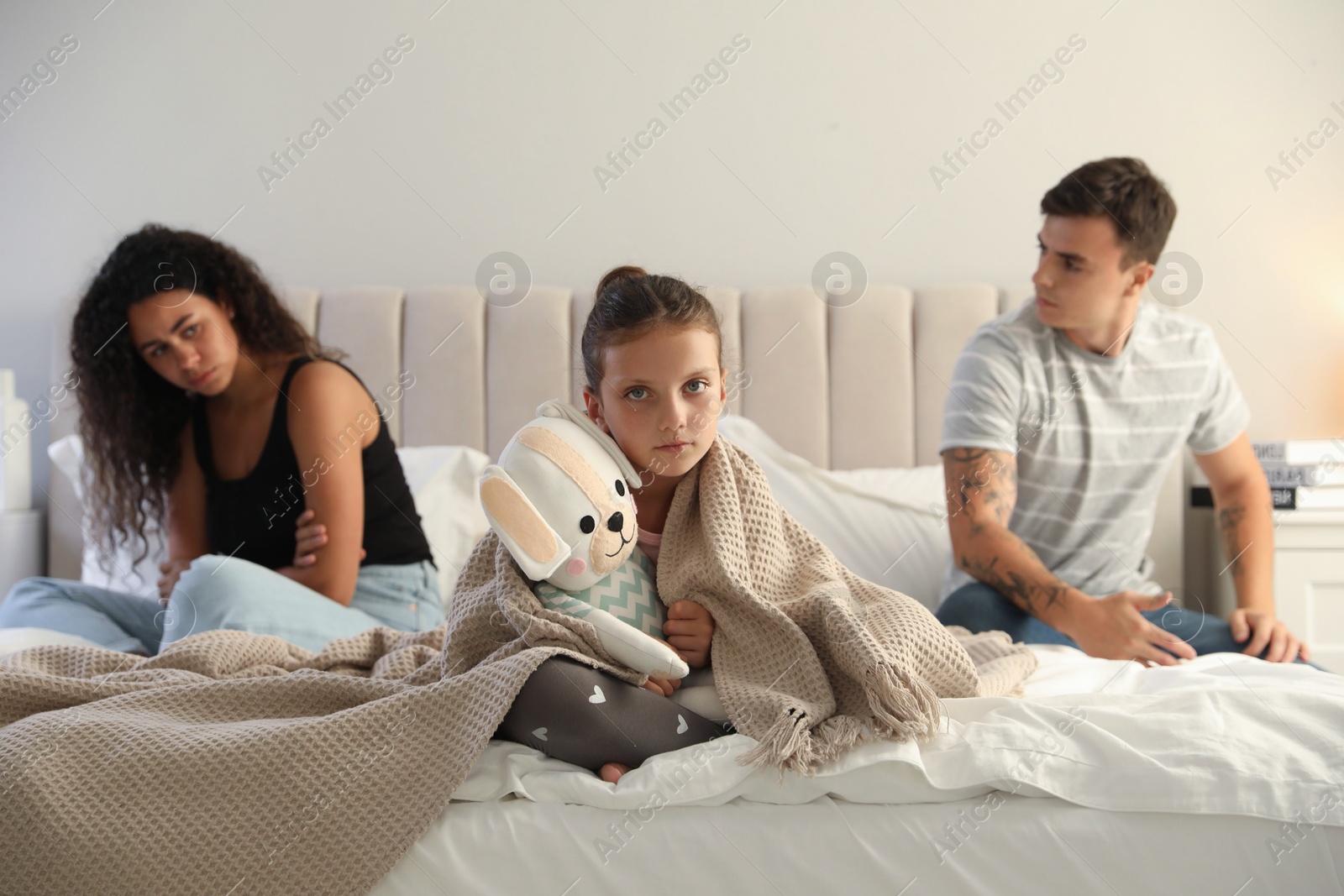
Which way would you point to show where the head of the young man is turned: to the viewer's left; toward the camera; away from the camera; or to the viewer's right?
to the viewer's left

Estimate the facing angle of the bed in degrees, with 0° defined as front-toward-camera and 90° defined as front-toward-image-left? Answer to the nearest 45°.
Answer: approximately 0°

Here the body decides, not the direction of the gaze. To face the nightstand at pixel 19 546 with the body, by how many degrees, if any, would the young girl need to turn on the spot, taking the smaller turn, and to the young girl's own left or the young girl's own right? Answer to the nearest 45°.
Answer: approximately 135° to the young girl's own right

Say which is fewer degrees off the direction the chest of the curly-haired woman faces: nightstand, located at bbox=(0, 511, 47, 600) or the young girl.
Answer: the young girl

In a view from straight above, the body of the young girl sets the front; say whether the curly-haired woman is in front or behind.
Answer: behind
